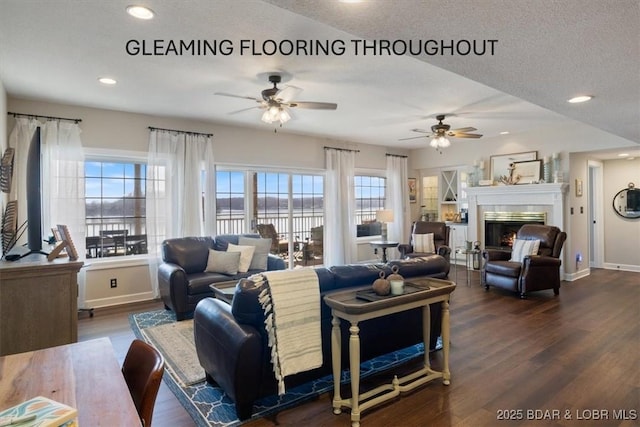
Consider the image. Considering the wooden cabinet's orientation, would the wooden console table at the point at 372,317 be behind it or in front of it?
in front

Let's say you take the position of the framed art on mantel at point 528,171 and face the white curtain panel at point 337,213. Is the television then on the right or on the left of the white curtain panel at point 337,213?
left

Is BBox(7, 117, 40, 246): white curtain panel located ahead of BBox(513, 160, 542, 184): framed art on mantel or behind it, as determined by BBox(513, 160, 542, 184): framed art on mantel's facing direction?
ahead

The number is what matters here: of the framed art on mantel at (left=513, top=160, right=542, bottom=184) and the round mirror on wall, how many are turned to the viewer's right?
0

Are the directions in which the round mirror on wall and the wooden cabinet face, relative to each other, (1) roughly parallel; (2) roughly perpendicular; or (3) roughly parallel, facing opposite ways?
roughly parallel, facing opposite ways

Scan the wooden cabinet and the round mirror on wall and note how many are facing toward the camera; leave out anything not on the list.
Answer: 1

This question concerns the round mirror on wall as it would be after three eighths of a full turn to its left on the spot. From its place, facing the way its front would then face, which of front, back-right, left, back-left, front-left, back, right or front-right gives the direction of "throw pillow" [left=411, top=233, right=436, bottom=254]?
back

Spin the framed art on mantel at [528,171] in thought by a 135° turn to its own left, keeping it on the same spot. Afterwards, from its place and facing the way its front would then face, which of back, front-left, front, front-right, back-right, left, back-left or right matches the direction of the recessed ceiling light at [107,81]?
back-right

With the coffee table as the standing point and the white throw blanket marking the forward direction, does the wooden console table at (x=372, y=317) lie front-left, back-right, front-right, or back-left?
front-left

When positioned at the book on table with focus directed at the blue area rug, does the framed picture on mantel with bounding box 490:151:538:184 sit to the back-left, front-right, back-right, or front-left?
front-right

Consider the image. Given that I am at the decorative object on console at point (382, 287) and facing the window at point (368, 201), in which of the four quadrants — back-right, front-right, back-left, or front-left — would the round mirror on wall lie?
front-right

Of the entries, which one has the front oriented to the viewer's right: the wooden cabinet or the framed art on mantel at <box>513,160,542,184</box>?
the wooden cabinet

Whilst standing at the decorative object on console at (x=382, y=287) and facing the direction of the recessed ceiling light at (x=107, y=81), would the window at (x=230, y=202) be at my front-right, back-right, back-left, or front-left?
front-right

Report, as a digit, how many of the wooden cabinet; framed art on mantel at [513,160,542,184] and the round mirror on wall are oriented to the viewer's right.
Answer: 1

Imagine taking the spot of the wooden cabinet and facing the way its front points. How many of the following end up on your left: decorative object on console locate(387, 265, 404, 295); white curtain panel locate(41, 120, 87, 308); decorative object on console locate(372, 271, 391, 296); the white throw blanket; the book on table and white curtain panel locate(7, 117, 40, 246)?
2

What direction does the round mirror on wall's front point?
toward the camera

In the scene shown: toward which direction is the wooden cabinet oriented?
to the viewer's right
